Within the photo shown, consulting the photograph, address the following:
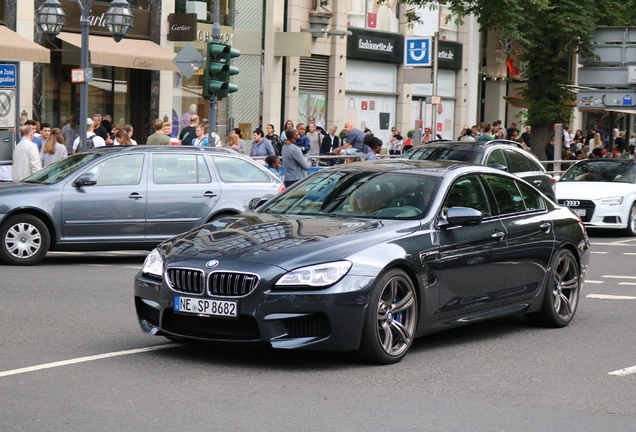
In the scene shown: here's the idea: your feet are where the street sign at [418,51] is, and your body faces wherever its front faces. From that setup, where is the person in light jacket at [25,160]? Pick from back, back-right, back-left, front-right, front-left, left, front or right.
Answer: front-right

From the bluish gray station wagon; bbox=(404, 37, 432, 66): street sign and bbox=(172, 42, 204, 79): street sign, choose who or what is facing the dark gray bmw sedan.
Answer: bbox=(404, 37, 432, 66): street sign

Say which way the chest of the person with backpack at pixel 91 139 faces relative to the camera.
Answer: away from the camera

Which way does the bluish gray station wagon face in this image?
to the viewer's left

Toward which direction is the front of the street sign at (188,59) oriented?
away from the camera

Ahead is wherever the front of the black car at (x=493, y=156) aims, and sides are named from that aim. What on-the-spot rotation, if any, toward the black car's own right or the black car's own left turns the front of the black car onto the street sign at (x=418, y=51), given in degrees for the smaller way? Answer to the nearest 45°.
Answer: approximately 135° to the black car's own right

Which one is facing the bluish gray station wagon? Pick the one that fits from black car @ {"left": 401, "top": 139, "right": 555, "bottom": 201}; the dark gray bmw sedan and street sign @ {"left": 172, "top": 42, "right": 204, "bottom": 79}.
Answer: the black car

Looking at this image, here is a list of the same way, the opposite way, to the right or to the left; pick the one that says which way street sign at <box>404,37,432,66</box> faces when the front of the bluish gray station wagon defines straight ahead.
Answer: to the left

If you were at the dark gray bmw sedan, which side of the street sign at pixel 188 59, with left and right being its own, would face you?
back

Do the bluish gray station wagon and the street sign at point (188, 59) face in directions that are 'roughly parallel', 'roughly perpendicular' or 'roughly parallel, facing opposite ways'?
roughly perpendicular

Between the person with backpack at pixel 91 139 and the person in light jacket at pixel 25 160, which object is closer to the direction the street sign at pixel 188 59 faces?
the person with backpack

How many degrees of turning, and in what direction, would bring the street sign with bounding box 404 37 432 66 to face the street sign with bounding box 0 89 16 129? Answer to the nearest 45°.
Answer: approximately 45° to its right

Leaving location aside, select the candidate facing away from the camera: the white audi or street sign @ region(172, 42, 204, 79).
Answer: the street sign
